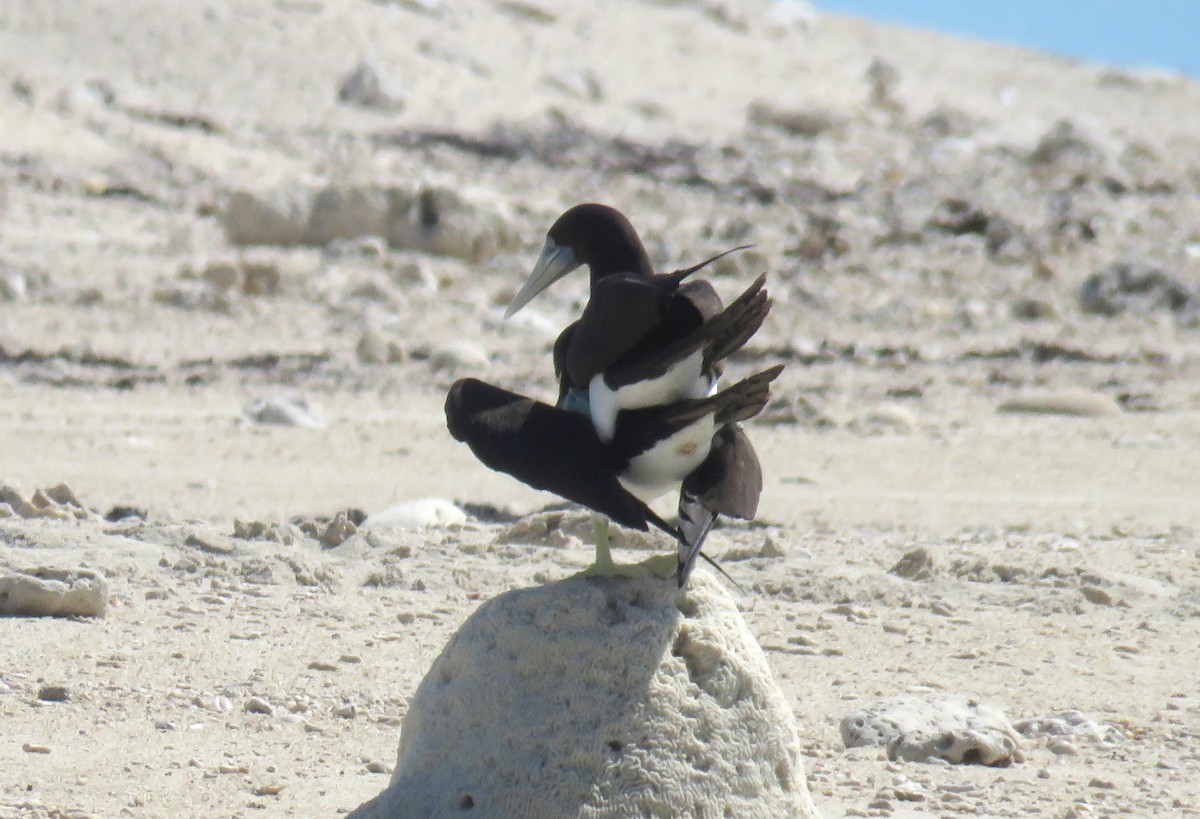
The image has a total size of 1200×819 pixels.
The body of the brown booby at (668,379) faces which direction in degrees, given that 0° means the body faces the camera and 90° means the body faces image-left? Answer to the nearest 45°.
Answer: approximately 90°

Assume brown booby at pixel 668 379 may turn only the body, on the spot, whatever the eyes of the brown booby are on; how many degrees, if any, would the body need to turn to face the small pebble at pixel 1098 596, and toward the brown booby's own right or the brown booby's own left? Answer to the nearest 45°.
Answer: approximately 135° to the brown booby's own right

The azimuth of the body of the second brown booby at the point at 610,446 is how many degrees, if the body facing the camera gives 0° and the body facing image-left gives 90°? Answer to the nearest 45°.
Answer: approximately 90°

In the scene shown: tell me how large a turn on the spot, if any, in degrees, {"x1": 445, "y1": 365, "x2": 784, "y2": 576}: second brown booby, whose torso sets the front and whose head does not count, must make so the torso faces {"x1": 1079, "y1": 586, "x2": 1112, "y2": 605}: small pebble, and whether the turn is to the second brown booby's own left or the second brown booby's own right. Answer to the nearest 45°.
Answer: approximately 135° to the second brown booby's own right
